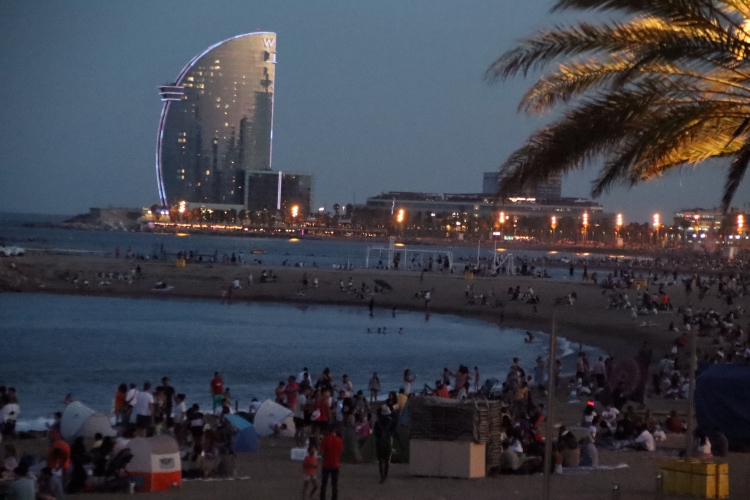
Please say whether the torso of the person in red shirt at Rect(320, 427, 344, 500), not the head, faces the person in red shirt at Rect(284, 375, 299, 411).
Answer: yes

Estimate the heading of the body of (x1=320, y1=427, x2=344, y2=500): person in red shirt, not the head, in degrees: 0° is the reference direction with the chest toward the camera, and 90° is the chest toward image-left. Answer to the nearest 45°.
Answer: approximately 180°

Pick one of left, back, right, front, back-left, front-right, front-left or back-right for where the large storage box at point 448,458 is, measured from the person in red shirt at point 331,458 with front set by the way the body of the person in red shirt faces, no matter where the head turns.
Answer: front-right

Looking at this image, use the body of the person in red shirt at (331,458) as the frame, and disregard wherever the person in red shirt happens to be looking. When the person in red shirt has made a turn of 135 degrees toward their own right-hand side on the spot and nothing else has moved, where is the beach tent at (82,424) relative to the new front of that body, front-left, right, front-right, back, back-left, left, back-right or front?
back

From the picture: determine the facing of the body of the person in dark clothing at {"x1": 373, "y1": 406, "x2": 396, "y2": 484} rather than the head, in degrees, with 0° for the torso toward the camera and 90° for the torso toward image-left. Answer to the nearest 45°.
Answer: approximately 180°

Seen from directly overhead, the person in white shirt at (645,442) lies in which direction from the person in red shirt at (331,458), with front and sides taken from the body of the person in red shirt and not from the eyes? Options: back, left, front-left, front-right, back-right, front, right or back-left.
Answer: front-right

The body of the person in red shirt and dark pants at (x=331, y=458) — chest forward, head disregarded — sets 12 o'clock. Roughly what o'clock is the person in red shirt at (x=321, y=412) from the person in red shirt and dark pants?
The person in red shirt is roughly at 12 o'clock from the person in red shirt and dark pants.

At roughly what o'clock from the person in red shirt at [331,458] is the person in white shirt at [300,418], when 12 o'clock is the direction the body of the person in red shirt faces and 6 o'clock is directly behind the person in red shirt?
The person in white shirt is roughly at 12 o'clock from the person in red shirt.

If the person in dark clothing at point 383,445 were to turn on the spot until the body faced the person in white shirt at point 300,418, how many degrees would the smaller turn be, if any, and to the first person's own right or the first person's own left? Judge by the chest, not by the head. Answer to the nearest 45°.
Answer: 0° — they already face them

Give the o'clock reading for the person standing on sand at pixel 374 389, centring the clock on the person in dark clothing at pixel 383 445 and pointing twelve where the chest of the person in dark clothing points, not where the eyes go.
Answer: The person standing on sand is roughly at 12 o'clock from the person in dark clothing.
